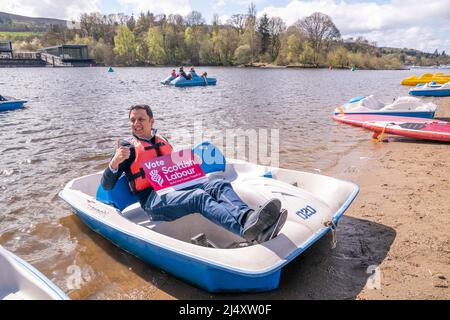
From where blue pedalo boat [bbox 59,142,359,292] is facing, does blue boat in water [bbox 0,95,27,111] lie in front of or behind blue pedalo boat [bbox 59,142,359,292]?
behind

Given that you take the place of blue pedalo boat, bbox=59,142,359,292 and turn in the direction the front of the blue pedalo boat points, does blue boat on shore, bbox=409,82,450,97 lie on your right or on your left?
on your left

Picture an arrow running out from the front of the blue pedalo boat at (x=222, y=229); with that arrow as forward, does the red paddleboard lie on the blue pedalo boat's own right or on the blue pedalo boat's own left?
on the blue pedalo boat's own left

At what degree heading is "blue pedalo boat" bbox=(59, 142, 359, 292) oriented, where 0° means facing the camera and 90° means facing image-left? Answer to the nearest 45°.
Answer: approximately 315°

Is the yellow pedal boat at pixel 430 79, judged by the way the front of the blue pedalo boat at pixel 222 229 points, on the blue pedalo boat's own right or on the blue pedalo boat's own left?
on the blue pedalo boat's own left
